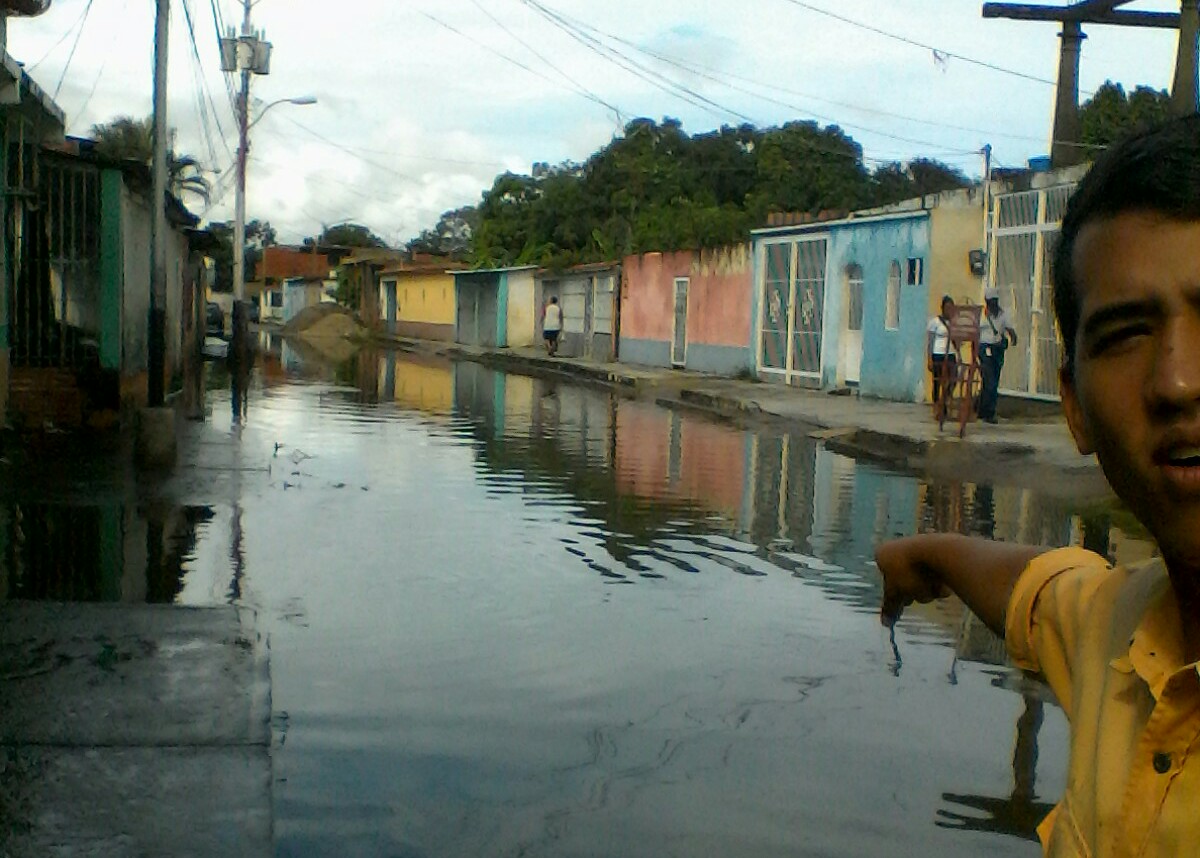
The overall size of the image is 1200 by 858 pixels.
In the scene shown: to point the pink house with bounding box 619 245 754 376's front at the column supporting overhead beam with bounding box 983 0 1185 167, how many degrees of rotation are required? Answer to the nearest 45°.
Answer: approximately 45° to its left

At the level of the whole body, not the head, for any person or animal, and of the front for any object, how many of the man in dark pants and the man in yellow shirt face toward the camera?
2

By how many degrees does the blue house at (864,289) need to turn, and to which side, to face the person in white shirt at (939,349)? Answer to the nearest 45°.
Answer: approximately 45° to its left

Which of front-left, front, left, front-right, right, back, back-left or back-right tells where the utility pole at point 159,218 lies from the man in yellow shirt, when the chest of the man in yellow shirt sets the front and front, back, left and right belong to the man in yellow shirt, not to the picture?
back-right

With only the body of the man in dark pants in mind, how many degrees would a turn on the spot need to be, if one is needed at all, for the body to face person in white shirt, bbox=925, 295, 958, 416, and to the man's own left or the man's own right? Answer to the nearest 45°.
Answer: approximately 135° to the man's own right

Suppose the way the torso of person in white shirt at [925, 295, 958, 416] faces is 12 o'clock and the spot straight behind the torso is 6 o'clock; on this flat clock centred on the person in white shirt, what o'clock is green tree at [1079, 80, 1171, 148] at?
The green tree is roughly at 8 o'clock from the person in white shirt.

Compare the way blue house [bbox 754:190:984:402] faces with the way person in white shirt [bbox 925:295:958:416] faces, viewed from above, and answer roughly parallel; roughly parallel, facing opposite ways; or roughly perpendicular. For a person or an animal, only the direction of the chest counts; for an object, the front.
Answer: roughly perpendicular

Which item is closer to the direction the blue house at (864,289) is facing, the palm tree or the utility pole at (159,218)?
the utility pole

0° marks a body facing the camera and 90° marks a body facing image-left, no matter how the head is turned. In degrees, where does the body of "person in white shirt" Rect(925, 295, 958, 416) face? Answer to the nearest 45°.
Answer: approximately 315°
